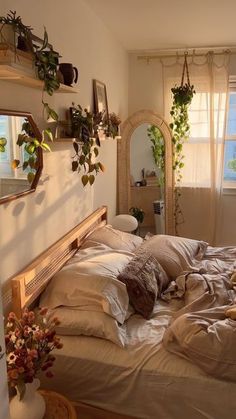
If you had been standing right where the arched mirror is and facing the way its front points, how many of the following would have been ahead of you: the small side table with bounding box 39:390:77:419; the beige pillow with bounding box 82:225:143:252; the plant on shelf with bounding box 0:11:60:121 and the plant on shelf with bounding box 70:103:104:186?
4

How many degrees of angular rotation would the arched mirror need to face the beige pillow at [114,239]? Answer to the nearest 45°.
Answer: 0° — it already faces it

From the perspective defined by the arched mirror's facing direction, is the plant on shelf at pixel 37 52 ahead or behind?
ahead

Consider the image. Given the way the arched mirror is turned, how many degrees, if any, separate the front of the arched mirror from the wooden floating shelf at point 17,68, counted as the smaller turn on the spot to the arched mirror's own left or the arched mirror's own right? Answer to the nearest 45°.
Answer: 0° — it already faces it

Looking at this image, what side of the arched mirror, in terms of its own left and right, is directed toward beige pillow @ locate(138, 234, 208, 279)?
front

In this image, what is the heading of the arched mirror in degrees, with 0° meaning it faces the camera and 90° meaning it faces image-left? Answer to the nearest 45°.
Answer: approximately 0°

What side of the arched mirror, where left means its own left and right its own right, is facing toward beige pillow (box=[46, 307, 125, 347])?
front

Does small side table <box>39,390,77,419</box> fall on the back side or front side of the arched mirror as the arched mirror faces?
on the front side

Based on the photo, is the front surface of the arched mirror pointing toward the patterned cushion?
yes

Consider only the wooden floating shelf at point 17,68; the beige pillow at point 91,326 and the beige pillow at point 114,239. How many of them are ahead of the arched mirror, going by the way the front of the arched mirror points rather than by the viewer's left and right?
3

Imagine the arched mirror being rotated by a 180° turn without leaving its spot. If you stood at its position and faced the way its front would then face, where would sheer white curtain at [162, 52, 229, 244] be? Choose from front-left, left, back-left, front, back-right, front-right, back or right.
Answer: right
